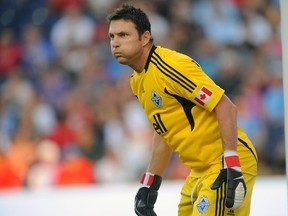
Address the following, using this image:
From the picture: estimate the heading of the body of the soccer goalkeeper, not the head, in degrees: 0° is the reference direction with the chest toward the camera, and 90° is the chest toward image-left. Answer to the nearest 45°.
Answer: approximately 45°

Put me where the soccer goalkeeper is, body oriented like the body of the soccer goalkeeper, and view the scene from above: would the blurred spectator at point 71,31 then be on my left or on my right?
on my right

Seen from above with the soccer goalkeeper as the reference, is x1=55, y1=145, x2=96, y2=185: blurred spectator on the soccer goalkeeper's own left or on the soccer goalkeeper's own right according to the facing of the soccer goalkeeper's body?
on the soccer goalkeeper's own right

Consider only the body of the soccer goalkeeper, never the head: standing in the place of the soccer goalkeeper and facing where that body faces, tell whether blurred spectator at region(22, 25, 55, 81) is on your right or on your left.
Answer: on your right

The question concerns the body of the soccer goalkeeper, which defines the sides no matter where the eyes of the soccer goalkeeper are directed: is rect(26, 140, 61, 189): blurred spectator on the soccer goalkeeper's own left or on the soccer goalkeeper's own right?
on the soccer goalkeeper's own right

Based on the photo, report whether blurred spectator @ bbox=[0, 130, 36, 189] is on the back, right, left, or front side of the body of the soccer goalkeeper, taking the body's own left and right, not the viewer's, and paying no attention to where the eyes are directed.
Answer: right
